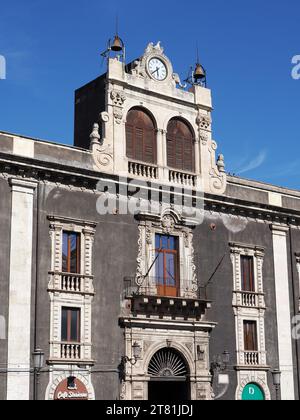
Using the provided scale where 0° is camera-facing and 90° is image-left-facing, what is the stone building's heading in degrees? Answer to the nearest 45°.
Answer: approximately 315°
